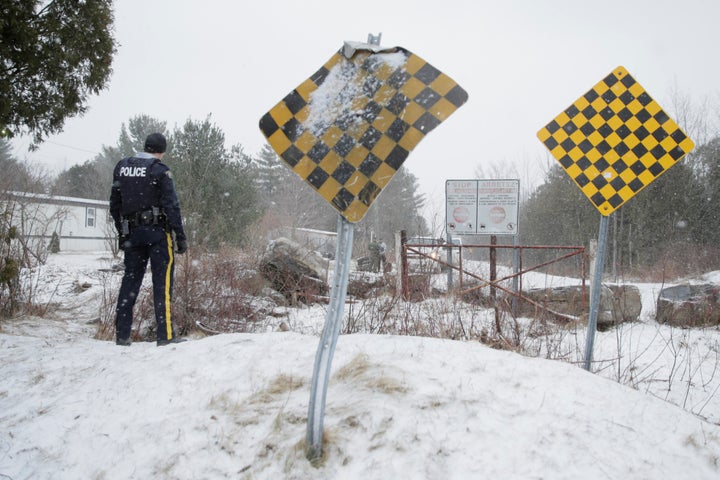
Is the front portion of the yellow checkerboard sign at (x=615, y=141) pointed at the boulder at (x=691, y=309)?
no

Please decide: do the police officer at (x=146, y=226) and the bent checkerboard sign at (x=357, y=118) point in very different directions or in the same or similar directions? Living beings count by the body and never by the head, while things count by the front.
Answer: very different directions

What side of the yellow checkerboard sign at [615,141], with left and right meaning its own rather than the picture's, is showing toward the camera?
front

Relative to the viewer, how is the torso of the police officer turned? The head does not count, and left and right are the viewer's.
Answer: facing away from the viewer and to the right of the viewer

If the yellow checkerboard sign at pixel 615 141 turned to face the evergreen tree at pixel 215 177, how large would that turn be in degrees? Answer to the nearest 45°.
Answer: approximately 135° to its right

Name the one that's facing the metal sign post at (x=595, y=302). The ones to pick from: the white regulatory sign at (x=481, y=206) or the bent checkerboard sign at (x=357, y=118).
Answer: the white regulatory sign

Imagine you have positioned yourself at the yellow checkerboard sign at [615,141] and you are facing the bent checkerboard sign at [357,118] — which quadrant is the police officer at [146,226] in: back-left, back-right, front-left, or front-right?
front-right

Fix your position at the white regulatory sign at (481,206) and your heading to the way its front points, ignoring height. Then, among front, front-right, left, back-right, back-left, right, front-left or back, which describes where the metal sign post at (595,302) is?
front

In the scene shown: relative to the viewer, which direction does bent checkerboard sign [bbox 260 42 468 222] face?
toward the camera

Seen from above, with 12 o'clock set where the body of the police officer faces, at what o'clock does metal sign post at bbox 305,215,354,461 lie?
The metal sign post is roughly at 4 o'clock from the police officer.

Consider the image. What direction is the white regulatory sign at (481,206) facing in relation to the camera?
toward the camera

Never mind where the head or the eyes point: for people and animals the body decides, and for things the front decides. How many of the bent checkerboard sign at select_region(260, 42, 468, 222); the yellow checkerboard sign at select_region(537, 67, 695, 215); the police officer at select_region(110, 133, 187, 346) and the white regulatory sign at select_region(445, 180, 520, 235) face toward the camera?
3

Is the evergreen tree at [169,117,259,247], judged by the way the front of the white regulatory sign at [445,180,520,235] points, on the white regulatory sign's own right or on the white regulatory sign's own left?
on the white regulatory sign's own right

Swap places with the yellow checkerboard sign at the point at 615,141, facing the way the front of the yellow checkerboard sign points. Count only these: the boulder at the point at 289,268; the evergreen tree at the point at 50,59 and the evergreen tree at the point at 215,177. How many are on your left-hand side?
0

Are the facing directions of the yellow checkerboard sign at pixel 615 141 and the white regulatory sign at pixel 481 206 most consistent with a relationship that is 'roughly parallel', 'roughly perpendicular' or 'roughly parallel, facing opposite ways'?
roughly parallel

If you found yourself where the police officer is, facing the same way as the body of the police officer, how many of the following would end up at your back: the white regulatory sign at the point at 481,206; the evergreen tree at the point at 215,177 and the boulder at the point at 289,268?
0

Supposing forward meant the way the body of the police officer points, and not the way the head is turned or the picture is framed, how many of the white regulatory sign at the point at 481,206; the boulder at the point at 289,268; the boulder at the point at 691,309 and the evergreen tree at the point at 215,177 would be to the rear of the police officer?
0

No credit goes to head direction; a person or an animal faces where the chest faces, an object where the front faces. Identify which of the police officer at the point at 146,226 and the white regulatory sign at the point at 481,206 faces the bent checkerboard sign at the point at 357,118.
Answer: the white regulatory sign

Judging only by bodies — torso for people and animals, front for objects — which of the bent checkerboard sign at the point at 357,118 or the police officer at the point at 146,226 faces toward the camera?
the bent checkerboard sign
